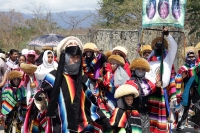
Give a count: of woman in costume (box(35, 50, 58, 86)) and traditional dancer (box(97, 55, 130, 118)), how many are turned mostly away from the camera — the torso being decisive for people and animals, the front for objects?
0

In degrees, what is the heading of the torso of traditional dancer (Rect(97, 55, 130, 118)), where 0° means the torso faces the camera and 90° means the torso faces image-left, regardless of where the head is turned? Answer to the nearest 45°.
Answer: approximately 45°

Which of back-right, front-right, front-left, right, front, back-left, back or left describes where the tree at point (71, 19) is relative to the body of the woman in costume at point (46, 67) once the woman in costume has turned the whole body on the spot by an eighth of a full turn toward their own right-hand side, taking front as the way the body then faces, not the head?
back

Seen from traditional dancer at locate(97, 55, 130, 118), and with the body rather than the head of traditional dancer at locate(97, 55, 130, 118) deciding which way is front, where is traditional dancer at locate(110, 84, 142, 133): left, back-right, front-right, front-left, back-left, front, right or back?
front-left

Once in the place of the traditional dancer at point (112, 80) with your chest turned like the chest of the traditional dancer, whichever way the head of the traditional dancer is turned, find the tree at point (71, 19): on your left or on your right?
on your right

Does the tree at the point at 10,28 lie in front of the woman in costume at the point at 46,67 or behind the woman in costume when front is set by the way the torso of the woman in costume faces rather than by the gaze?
behind

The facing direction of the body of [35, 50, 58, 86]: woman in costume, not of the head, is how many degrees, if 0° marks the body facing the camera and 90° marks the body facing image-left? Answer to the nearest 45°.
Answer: approximately 315°
